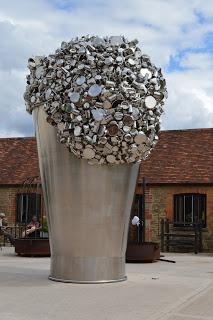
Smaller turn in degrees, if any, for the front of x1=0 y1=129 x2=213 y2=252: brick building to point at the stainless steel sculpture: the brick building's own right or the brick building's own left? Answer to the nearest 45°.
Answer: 0° — it already faces it

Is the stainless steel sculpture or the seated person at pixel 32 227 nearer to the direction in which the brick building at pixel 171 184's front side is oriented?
the stainless steel sculpture

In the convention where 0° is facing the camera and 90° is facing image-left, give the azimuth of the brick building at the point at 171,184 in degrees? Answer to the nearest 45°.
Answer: approximately 0°

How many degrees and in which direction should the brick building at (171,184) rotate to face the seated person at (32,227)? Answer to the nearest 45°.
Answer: approximately 45° to its right

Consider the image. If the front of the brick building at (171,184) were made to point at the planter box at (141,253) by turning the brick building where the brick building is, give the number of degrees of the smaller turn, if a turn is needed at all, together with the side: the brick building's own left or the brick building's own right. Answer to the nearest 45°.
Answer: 0° — it already faces it
